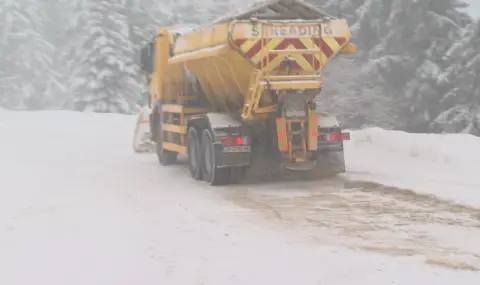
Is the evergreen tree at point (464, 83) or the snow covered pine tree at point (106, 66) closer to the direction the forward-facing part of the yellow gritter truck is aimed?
the snow covered pine tree

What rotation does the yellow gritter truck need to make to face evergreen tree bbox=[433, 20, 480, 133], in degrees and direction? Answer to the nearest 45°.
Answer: approximately 90° to its right

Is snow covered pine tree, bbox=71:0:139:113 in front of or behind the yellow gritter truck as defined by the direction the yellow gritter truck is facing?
in front

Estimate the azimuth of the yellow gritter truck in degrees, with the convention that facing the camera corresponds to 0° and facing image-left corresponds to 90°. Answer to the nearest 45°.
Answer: approximately 135°
